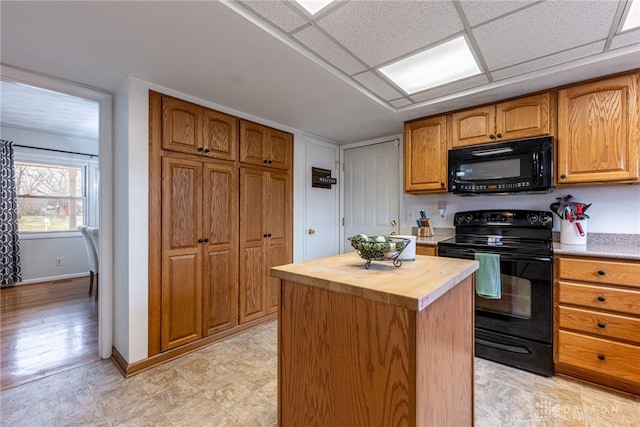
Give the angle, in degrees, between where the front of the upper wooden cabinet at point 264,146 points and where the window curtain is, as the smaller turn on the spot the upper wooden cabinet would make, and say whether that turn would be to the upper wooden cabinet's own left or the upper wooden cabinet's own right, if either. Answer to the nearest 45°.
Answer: approximately 180°

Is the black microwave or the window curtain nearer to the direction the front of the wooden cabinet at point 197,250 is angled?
the black microwave

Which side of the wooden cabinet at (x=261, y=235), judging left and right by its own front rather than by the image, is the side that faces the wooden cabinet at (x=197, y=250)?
right

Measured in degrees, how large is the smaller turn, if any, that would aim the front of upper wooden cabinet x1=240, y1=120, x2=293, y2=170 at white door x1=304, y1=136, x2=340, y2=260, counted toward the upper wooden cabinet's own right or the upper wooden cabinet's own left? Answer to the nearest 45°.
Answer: approximately 90° to the upper wooden cabinet's own left
